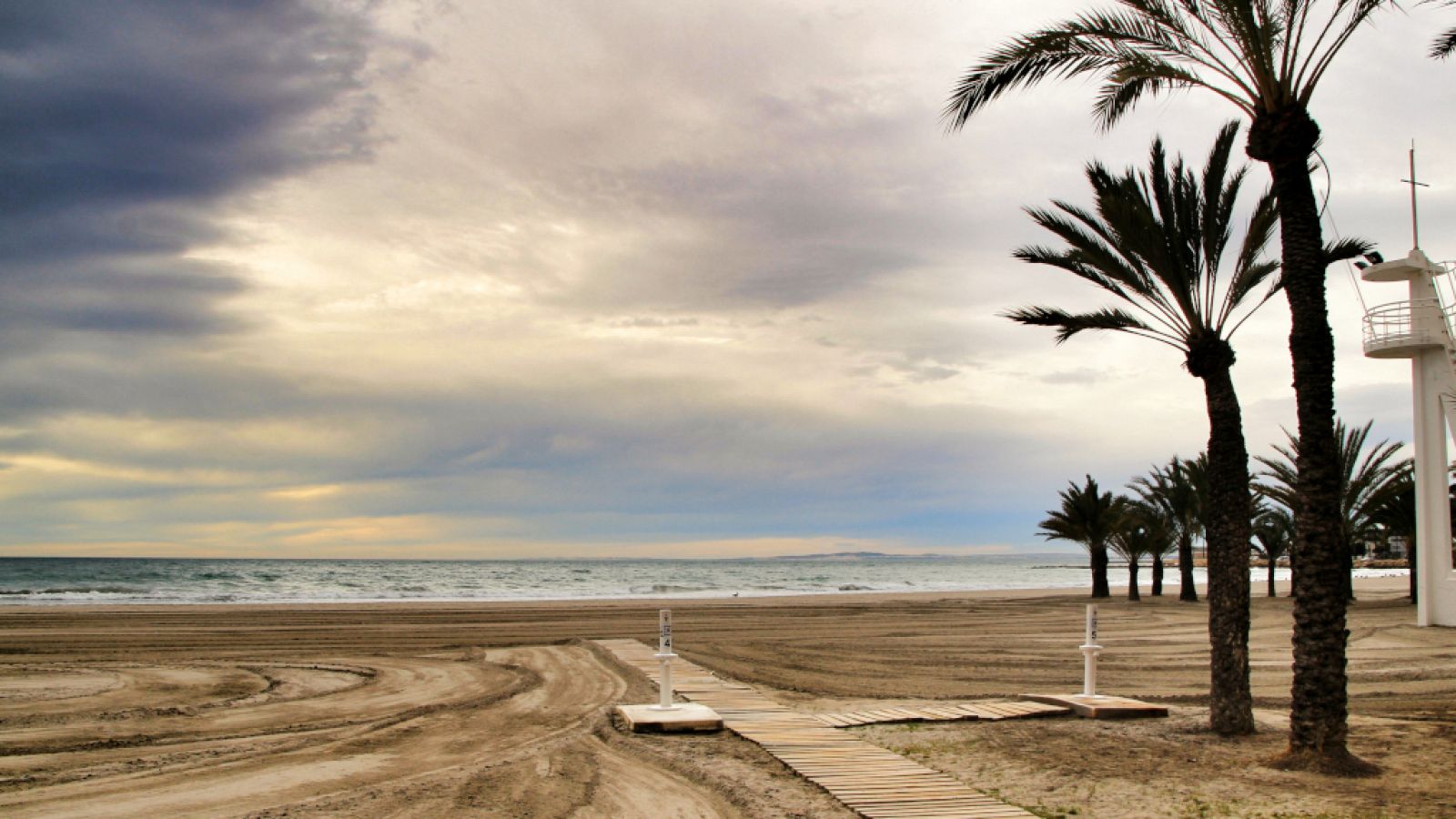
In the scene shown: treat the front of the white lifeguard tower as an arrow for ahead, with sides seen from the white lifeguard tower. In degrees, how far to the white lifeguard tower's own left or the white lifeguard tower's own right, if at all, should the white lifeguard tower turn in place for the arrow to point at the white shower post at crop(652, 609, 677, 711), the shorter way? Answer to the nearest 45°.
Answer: approximately 90° to the white lifeguard tower's own left

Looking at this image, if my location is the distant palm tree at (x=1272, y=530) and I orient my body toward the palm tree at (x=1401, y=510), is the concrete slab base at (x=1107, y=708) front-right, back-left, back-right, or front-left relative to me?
front-right

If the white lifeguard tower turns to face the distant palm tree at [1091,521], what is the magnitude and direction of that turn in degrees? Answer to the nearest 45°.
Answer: approximately 45° to its right

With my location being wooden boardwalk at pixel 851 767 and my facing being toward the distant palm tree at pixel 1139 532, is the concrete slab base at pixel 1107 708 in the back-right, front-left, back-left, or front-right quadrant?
front-right

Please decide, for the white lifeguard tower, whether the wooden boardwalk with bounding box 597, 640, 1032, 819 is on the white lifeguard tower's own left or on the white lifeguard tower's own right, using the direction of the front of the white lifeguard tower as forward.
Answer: on the white lifeguard tower's own left

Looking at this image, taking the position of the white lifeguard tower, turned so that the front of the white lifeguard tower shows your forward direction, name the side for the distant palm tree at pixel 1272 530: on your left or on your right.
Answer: on your right
